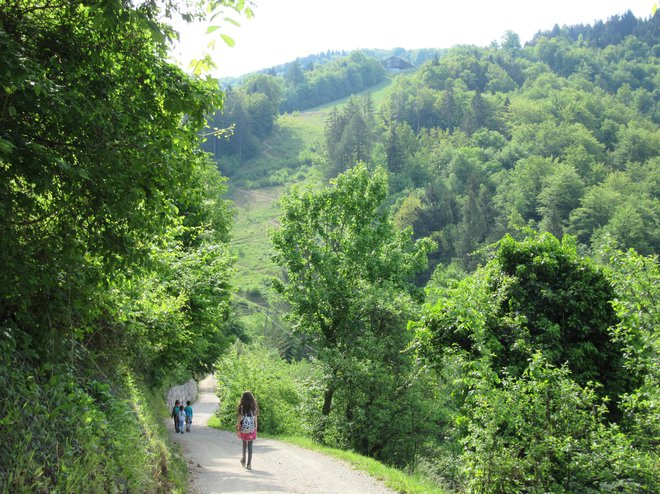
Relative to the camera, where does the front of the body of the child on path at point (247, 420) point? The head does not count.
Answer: away from the camera

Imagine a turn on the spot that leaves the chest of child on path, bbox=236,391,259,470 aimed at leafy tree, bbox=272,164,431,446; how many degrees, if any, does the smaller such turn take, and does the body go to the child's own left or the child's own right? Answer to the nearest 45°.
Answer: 0° — they already face it

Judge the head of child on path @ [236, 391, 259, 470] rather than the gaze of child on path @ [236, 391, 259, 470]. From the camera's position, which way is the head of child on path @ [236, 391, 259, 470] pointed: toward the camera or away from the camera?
away from the camera

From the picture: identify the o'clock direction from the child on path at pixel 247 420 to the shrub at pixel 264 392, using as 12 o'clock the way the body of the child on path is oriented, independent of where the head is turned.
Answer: The shrub is roughly at 12 o'clock from the child on path.

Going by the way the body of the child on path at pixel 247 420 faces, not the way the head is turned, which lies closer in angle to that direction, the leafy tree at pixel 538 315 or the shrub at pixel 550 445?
the leafy tree

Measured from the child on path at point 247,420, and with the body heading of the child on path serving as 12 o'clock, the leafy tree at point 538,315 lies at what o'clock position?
The leafy tree is roughly at 3 o'clock from the child on path.

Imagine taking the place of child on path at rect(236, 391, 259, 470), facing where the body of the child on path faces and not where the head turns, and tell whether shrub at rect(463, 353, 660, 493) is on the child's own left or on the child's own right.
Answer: on the child's own right
